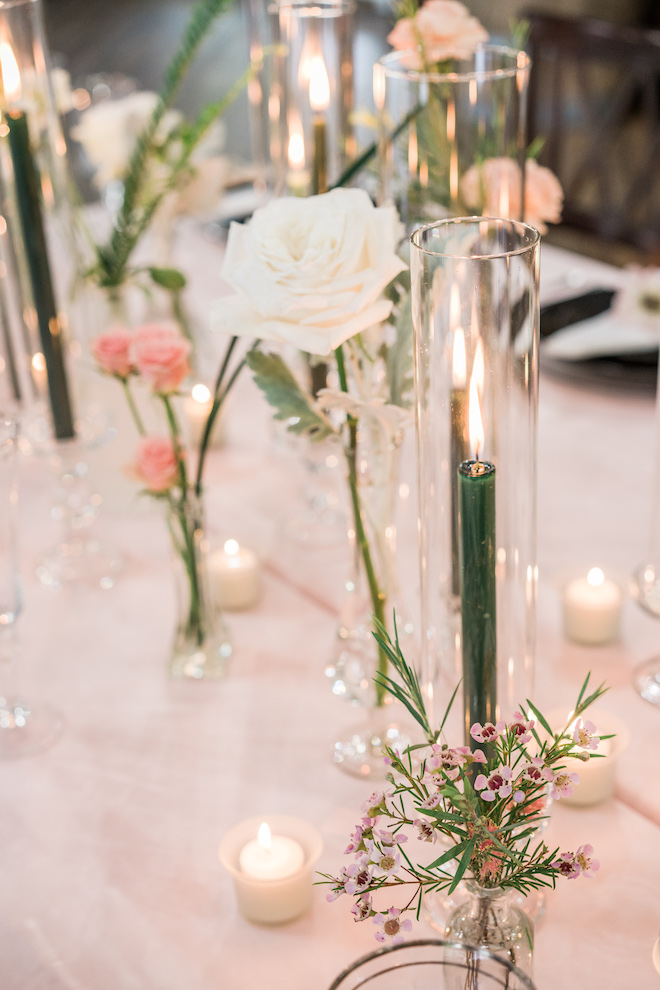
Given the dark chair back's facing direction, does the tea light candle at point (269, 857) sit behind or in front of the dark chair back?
in front

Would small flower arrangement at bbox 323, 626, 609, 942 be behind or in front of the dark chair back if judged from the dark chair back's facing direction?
in front

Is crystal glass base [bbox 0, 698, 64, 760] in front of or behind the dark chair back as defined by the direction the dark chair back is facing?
in front

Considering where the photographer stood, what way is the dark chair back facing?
facing the viewer and to the left of the viewer

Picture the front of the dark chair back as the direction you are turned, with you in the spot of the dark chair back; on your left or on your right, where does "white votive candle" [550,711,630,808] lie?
on your left
